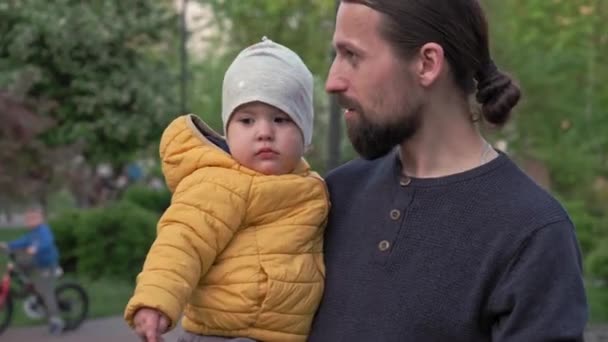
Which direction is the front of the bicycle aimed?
to the viewer's left

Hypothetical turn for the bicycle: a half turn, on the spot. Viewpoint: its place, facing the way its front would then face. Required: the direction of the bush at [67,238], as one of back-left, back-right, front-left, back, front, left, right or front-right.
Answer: left

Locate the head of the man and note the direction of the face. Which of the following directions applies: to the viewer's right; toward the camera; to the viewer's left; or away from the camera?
to the viewer's left

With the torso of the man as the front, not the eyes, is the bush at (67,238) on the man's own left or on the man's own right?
on the man's own right

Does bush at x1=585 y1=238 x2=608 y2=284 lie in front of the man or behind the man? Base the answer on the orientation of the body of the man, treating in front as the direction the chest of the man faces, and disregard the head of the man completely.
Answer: behind

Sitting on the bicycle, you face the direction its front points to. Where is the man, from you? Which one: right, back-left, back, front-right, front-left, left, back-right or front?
left

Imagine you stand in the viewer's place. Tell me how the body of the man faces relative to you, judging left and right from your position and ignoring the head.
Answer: facing the viewer and to the left of the viewer

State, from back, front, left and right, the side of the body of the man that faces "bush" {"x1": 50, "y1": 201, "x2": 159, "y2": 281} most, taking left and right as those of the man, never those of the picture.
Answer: right

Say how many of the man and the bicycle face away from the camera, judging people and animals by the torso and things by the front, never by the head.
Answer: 0
